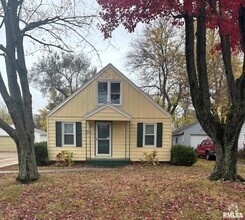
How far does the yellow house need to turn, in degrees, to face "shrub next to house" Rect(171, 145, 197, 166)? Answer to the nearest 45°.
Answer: approximately 90° to its left

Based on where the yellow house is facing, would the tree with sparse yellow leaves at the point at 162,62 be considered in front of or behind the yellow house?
behind

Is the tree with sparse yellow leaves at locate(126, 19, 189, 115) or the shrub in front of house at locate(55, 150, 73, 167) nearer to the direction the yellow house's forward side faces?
the shrub in front of house

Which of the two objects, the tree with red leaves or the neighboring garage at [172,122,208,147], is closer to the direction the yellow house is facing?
the tree with red leaves

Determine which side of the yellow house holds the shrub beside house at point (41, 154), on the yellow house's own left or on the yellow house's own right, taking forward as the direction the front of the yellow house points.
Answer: on the yellow house's own right

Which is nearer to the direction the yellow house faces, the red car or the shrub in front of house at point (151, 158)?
the shrub in front of house

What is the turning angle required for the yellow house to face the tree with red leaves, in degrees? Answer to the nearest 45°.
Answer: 0° — it already faces it

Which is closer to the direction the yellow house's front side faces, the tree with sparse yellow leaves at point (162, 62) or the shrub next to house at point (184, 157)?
the shrub next to house

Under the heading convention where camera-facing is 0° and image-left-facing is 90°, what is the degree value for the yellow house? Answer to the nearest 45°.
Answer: approximately 0°
